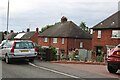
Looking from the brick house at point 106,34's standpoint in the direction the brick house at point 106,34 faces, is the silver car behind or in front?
in front

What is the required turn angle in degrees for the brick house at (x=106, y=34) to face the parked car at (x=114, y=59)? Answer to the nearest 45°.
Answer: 0° — it already faces it

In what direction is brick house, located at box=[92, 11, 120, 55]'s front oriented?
toward the camera
